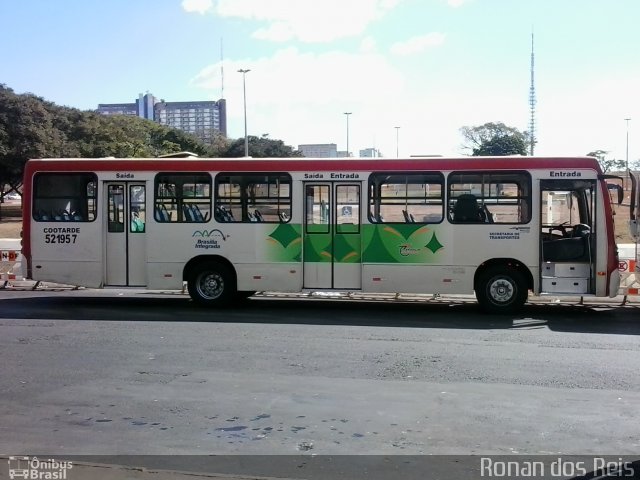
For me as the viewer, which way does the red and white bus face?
facing to the right of the viewer
